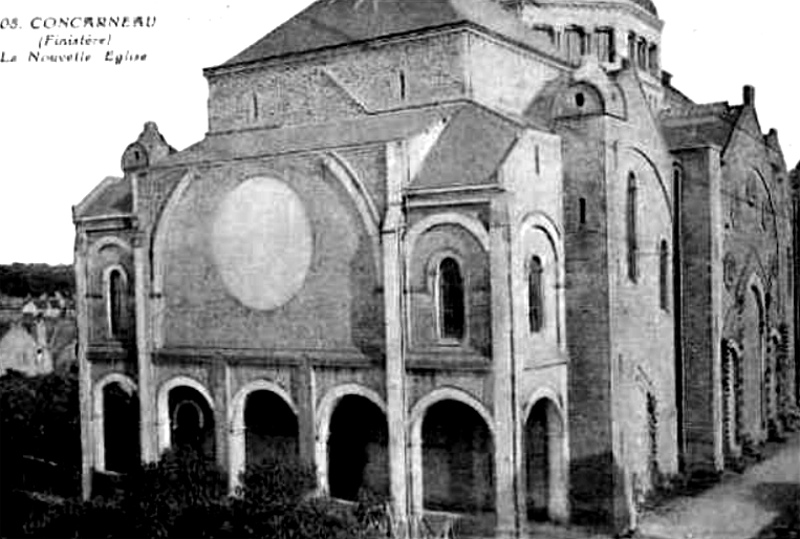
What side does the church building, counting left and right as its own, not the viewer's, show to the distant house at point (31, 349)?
right

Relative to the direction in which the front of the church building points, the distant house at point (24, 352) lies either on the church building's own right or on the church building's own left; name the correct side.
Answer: on the church building's own right

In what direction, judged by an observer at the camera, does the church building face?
facing the viewer and to the left of the viewer

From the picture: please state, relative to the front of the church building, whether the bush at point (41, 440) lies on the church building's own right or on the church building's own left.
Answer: on the church building's own right

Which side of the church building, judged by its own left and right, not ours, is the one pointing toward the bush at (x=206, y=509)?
front
